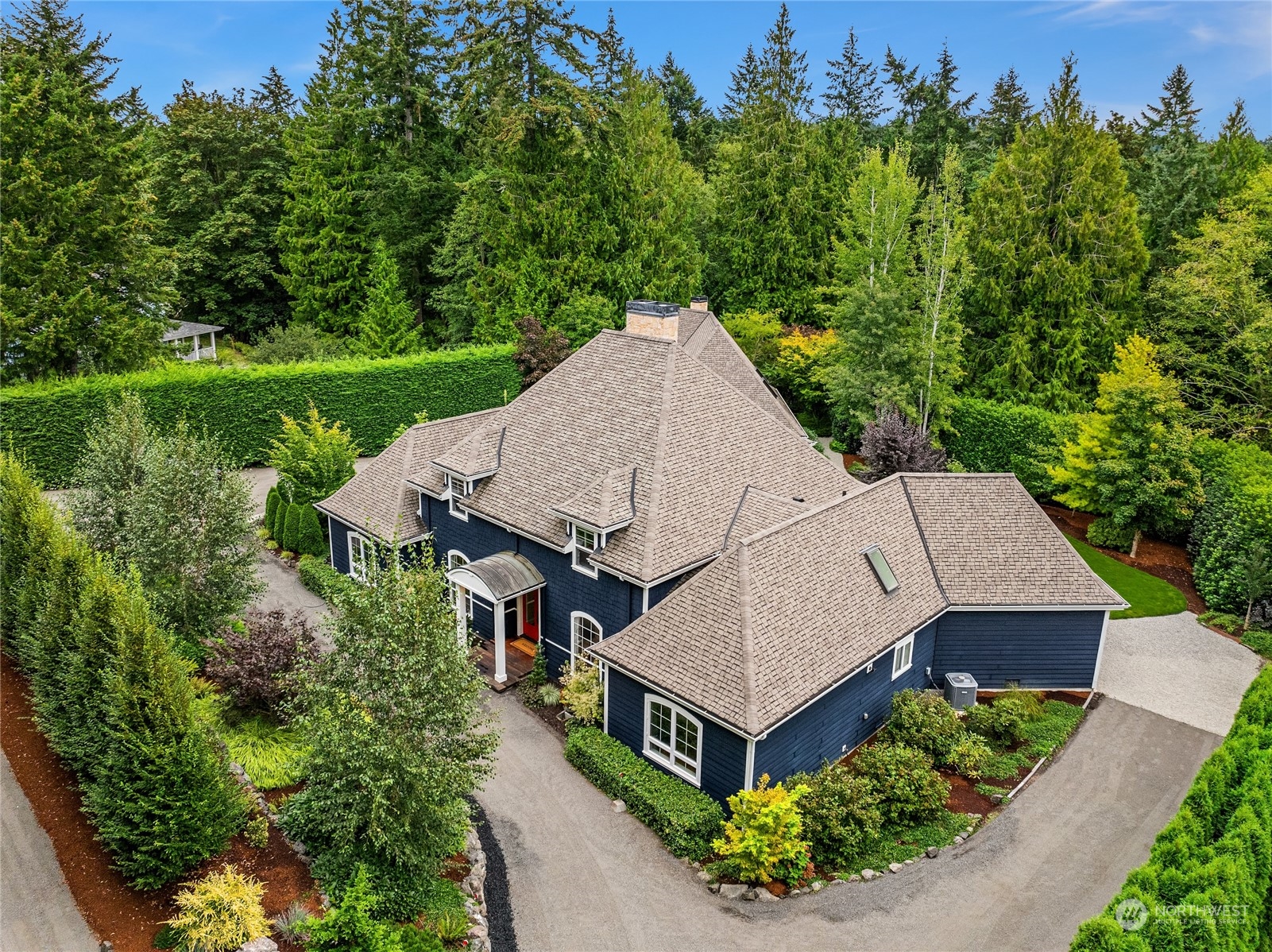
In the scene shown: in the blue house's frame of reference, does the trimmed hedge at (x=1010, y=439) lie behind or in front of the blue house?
behind

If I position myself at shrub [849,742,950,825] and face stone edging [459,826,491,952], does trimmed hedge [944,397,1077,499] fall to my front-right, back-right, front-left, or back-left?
back-right

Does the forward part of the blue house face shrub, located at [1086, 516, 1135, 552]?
no

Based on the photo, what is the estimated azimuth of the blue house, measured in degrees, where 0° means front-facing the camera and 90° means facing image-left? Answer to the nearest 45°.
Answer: approximately 45°

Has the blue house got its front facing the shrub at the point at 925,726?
no

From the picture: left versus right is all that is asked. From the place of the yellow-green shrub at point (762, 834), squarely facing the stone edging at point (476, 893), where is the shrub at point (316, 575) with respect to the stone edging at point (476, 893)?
right

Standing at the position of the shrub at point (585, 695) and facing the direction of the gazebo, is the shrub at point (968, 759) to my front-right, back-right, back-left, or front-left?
back-right

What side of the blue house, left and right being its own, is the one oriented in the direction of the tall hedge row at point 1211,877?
left

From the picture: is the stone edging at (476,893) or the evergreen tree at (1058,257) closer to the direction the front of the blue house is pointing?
the stone edging

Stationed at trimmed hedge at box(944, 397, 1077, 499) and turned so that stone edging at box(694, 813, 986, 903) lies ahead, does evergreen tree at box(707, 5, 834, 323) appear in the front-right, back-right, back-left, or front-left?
back-right

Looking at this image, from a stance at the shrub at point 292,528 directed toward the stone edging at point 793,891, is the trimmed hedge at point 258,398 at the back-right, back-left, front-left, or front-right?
back-left

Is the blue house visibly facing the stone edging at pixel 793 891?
no

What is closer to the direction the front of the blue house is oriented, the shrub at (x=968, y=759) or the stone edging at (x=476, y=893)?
the stone edging

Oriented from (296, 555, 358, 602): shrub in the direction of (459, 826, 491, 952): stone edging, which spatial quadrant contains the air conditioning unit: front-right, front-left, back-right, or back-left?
front-left

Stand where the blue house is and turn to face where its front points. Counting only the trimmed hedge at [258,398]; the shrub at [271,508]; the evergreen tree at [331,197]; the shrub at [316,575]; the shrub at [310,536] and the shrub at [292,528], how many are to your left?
0

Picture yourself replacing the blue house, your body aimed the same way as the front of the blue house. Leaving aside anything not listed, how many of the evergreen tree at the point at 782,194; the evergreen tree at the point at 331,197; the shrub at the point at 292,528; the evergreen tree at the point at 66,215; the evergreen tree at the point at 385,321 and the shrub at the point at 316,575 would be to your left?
0

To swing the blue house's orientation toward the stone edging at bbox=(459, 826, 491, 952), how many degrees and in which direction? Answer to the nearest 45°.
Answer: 0° — it already faces it

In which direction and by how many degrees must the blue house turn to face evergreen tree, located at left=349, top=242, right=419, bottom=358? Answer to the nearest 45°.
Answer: approximately 90° to its right

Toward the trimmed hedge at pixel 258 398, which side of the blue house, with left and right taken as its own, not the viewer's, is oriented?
right
